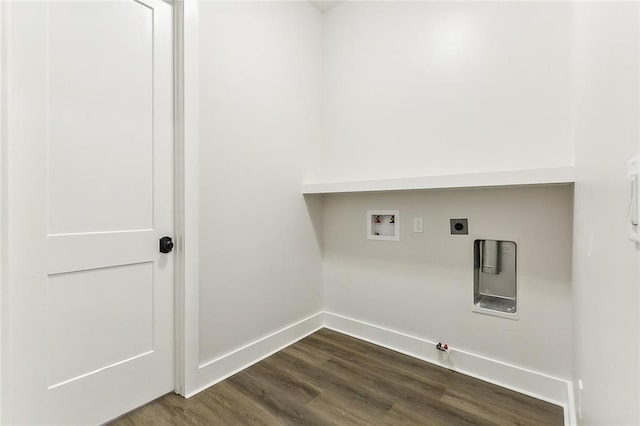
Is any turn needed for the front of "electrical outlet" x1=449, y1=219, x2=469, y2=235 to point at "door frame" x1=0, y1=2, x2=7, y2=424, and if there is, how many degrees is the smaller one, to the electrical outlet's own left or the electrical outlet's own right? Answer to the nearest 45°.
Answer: approximately 45° to the electrical outlet's own right

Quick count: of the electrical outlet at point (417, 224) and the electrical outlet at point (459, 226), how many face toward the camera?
2

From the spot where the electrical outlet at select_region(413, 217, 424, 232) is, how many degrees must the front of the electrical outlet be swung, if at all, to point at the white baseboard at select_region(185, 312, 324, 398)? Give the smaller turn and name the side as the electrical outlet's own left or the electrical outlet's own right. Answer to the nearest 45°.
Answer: approximately 45° to the electrical outlet's own right

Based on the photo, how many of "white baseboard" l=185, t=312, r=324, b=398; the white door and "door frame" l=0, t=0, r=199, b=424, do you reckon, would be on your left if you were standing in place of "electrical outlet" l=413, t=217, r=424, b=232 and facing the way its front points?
0

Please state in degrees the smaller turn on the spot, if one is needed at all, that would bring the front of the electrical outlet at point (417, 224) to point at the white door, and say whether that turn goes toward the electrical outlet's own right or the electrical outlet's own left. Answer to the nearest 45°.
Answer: approximately 45° to the electrical outlet's own right

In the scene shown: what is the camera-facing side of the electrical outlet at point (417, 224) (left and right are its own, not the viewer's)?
front

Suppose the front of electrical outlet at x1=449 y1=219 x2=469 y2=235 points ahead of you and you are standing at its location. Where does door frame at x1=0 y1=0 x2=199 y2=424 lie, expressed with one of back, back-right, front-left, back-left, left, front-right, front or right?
front-right

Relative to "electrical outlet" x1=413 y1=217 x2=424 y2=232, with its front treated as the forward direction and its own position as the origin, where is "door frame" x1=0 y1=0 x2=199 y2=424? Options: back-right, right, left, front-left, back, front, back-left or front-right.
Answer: front-right

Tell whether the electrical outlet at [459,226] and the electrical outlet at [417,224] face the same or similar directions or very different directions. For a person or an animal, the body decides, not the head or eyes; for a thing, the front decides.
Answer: same or similar directions

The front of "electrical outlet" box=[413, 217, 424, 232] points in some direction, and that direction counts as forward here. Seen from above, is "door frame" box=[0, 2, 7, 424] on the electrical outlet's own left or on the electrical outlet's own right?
on the electrical outlet's own right

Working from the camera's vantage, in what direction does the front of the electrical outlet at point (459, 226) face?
facing the viewer

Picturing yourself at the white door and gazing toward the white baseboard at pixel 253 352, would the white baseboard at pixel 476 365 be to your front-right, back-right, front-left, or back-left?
front-right

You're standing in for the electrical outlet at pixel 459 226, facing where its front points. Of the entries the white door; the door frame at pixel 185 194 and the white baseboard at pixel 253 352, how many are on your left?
0
